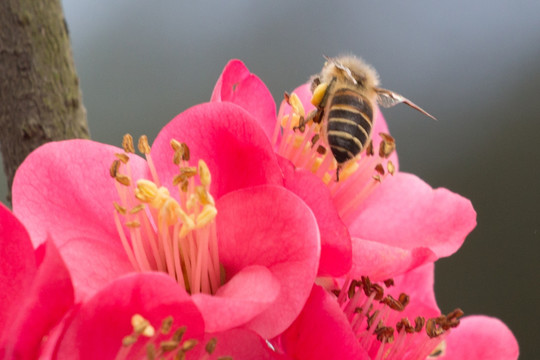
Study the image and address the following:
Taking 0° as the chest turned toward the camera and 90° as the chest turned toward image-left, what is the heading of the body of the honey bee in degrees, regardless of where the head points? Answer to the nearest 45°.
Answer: approximately 180°
